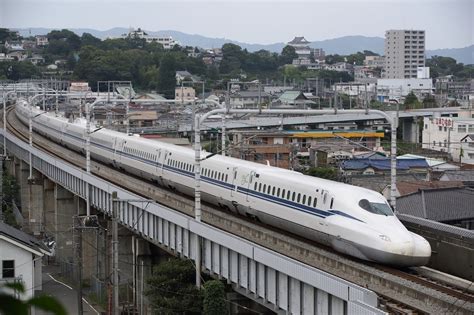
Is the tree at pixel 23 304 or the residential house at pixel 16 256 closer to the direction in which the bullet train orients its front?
the tree

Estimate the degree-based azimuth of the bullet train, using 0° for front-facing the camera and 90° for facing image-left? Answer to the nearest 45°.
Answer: approximately 315°

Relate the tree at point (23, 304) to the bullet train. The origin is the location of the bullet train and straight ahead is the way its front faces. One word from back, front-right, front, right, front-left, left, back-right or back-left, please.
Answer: front-right

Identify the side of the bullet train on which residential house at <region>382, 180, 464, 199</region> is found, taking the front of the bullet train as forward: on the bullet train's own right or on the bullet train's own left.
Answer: on the bullet train's own left

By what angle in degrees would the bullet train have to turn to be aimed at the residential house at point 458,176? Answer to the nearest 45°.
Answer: approximately 90° to its left
